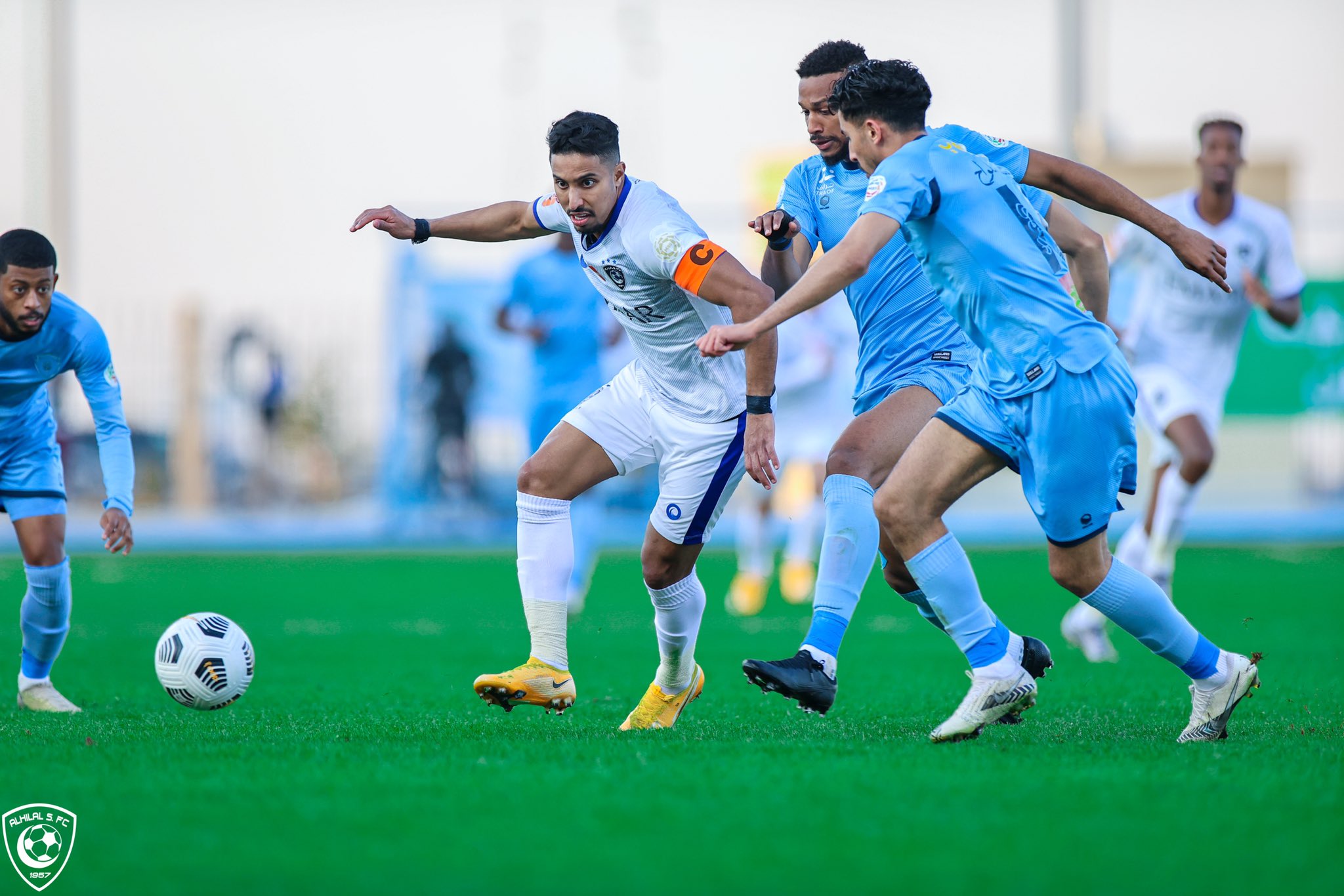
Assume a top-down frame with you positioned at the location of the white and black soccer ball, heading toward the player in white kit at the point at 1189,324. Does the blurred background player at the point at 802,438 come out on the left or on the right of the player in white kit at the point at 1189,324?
left

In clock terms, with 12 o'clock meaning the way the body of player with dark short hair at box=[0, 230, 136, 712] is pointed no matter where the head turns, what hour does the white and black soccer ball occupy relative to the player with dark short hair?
The white and black soccer ball is roughly at 11 o'clock from the player with dark short hair.

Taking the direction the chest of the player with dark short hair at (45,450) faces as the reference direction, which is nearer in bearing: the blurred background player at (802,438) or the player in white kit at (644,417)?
the player in white kit

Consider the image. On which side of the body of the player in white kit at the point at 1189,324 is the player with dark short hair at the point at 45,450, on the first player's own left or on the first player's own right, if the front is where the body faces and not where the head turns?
on the first player's own right

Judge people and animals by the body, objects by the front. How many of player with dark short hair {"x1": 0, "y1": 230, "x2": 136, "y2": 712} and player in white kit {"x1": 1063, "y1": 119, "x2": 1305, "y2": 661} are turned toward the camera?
2

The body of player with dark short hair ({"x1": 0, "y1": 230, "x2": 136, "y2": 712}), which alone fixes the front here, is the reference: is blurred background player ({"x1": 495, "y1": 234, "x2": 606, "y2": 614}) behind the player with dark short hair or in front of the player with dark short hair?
behind

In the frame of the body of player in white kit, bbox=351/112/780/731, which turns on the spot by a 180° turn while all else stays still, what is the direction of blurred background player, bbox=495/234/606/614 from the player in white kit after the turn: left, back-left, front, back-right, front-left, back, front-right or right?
front-left

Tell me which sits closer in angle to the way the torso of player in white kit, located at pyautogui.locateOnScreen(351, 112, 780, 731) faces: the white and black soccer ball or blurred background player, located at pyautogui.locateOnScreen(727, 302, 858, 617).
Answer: the white and black soccer ball

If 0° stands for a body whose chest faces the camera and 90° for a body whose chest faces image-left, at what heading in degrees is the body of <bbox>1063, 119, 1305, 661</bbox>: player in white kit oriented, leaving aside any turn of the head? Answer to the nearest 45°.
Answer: approximately 0°

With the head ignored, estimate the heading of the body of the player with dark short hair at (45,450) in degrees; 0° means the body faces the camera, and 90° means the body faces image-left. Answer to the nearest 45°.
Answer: approximately 0°

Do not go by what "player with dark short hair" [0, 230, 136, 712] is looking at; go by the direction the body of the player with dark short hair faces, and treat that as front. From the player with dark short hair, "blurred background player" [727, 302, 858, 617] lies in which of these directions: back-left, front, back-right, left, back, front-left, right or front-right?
back-left
